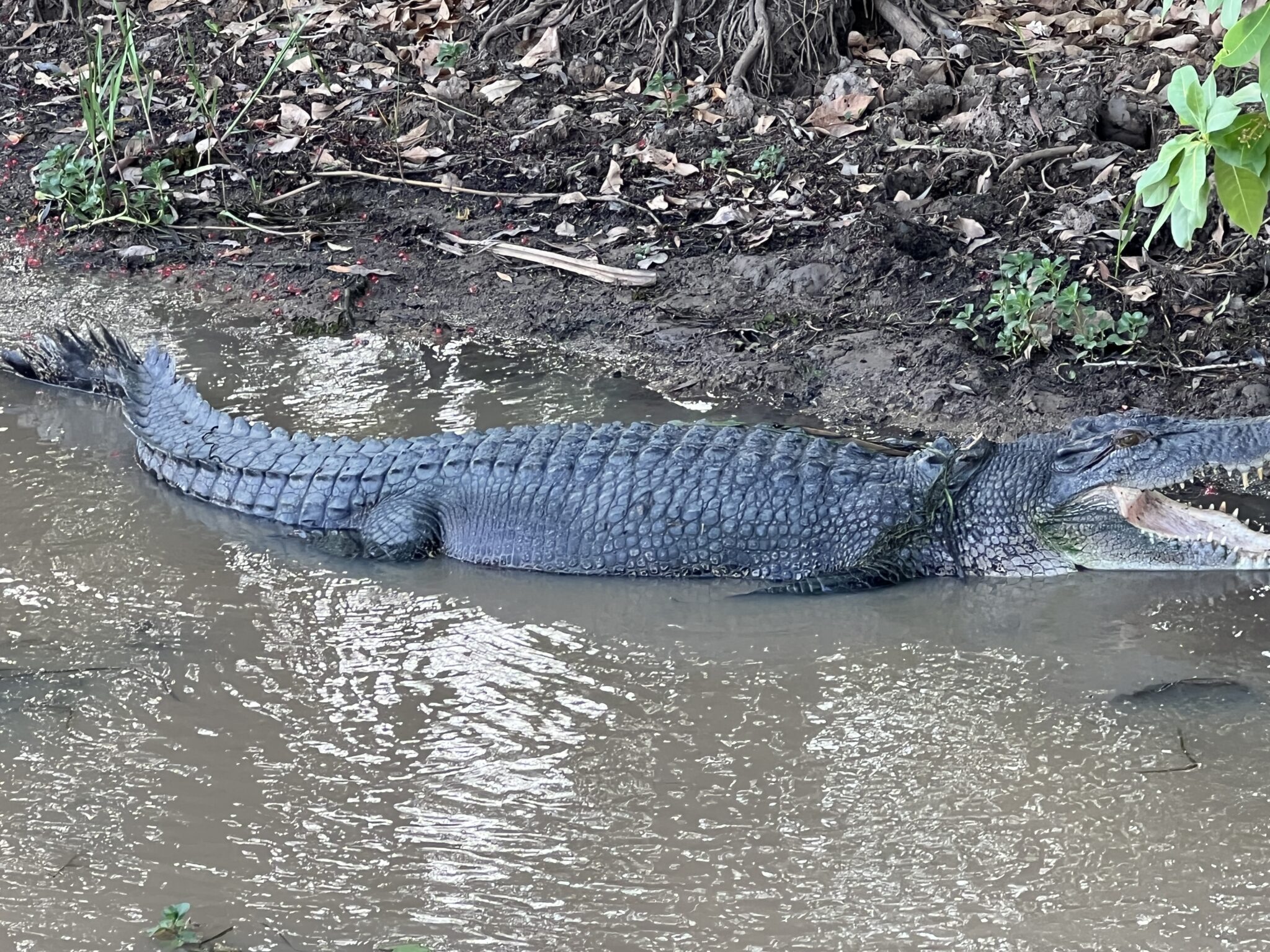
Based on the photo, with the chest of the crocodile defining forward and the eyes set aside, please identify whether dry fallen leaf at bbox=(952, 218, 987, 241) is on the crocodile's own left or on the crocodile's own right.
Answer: on the crocodile's own left

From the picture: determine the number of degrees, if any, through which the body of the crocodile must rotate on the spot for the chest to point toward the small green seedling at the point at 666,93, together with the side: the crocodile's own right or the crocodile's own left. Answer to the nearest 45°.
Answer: approximately 90° to the crocodile's own left

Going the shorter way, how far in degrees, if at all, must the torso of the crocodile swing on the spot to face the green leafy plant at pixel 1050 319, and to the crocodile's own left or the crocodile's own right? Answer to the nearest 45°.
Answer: approximately 45° to the crocodile's own left

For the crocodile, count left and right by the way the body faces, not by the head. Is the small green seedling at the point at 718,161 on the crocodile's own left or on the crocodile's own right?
on the crocodile's own left

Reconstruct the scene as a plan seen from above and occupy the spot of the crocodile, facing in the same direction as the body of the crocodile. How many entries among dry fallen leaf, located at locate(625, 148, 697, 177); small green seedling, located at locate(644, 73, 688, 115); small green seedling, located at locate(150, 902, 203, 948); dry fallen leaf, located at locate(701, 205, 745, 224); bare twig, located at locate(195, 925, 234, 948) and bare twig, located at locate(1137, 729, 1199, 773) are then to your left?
3

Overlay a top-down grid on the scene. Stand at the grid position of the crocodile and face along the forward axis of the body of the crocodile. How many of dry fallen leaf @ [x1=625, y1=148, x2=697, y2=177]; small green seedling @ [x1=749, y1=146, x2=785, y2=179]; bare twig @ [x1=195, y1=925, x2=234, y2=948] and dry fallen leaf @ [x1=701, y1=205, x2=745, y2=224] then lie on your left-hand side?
3

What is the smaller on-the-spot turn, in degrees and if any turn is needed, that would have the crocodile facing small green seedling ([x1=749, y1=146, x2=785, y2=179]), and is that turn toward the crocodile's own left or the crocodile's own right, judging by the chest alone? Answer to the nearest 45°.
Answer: approximately 90° to the crocodile's own left

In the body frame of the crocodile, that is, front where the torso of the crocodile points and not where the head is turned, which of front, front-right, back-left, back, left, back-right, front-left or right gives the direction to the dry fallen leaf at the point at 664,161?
left

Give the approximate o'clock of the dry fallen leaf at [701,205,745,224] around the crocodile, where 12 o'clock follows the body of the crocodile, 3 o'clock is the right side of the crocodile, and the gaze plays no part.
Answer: The dry fallen leaf is roughly at 9 o'clock from the crocodile.

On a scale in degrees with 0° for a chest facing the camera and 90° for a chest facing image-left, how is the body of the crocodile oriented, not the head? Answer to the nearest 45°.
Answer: approximately 270°

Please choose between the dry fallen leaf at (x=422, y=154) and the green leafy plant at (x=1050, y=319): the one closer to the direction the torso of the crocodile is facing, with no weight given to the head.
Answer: the green leafy plant

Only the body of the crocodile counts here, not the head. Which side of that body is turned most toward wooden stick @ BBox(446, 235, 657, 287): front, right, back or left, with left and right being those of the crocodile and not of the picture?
left

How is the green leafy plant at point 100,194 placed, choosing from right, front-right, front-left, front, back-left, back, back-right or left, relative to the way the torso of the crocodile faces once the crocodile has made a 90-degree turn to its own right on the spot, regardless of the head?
back-right

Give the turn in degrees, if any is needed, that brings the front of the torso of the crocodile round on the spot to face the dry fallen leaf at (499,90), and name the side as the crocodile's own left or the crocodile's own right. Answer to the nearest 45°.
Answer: approximately 90° to the crocodile's own left
